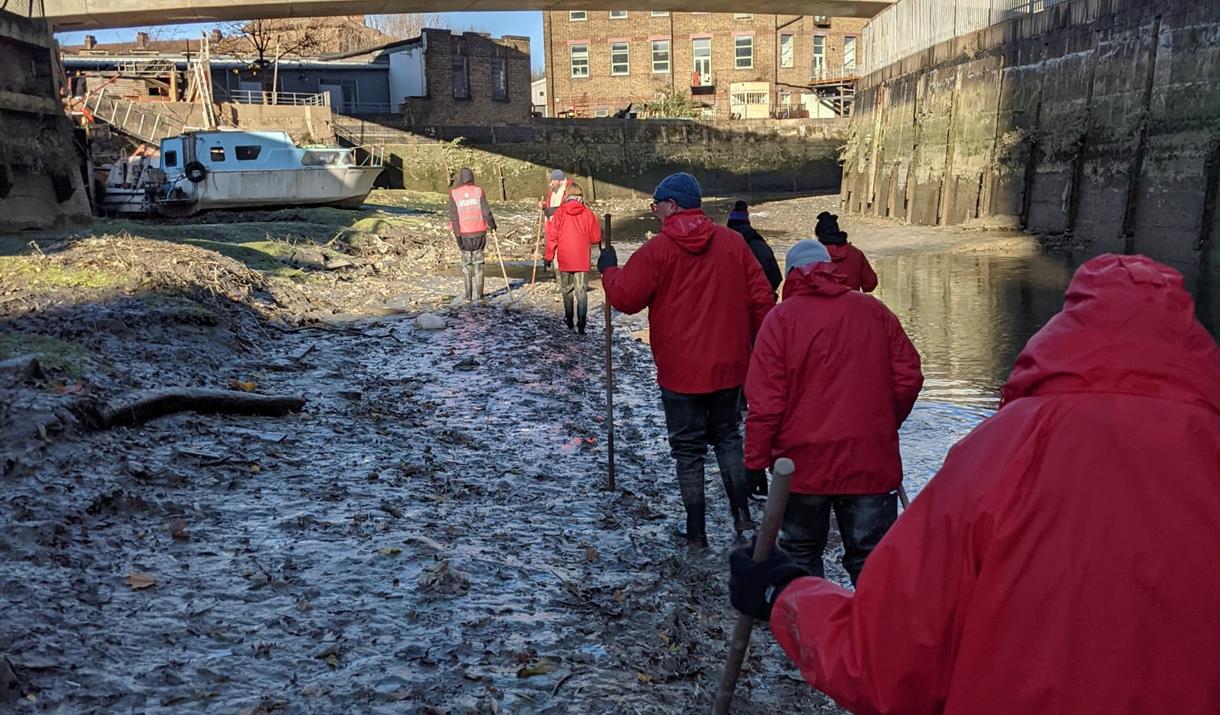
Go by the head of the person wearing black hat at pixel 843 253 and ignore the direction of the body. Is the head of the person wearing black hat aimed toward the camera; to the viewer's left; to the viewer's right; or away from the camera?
away from the camera

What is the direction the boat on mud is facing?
to the viewer's right

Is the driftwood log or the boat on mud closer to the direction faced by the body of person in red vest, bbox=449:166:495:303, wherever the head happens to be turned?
the boat on mud

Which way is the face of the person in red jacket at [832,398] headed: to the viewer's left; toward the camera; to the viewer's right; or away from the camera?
away from the camera

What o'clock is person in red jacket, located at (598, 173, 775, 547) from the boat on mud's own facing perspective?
The person in red jacket is roughly at 3 o'clock from the boat on mud.

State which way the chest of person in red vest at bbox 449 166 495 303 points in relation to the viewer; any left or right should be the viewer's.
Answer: facing away from the viewer

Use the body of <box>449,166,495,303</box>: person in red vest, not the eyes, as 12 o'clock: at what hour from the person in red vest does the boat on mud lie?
The boat on mud is roughly at 11 o'clock from the person in red vest.

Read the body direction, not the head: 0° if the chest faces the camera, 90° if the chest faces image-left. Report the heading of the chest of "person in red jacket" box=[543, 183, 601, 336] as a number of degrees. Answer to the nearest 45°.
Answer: approximately 180°

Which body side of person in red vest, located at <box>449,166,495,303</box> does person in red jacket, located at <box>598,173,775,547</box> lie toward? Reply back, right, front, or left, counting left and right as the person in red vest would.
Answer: back
